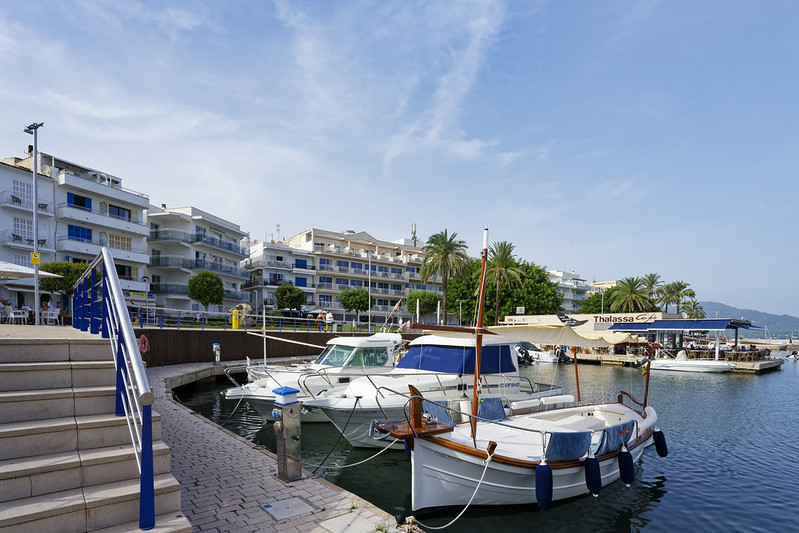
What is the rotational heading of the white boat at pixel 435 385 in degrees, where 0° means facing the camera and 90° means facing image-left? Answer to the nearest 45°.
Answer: approximately 45°

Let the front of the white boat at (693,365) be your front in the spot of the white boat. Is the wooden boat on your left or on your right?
on your right

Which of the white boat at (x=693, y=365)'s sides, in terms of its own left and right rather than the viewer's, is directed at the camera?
right

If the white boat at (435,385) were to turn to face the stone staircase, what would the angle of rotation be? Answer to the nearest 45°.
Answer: approximately 45° to its left

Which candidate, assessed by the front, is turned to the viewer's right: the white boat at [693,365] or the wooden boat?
the white boat
